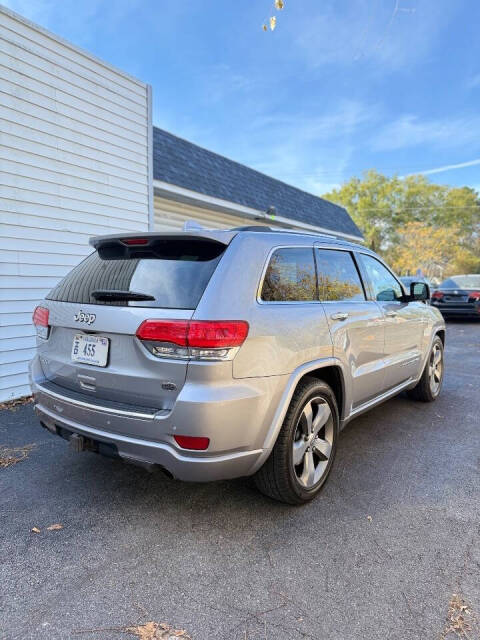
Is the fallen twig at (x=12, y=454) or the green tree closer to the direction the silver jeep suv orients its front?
the green tree

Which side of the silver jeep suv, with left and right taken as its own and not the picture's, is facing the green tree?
front

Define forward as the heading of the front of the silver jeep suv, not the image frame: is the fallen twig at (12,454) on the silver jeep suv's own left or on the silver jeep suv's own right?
on the silver jeep suv's own left

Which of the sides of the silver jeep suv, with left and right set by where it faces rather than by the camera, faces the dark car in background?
front

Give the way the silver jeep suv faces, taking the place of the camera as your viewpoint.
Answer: facing away from the viewer and to the right of the viewer

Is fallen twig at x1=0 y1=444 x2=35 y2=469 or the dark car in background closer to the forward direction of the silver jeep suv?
the dark car in background
